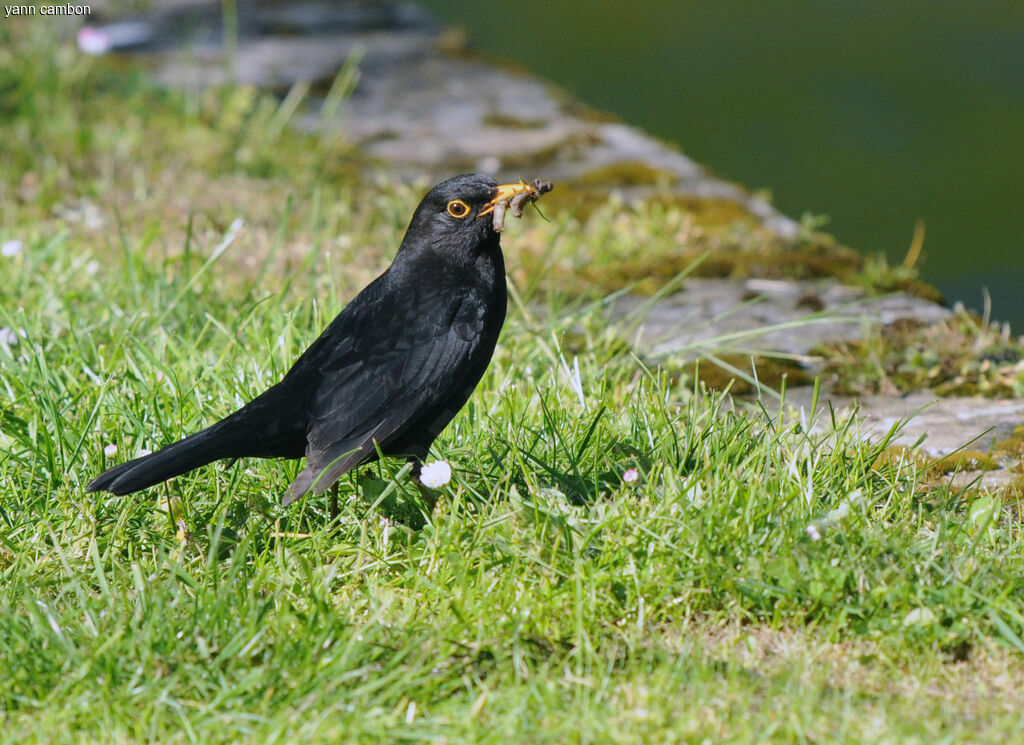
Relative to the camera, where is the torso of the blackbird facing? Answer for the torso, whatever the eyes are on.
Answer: to the viewer's right

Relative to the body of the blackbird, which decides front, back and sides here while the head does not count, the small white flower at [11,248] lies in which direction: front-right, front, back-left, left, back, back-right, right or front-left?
back-left
